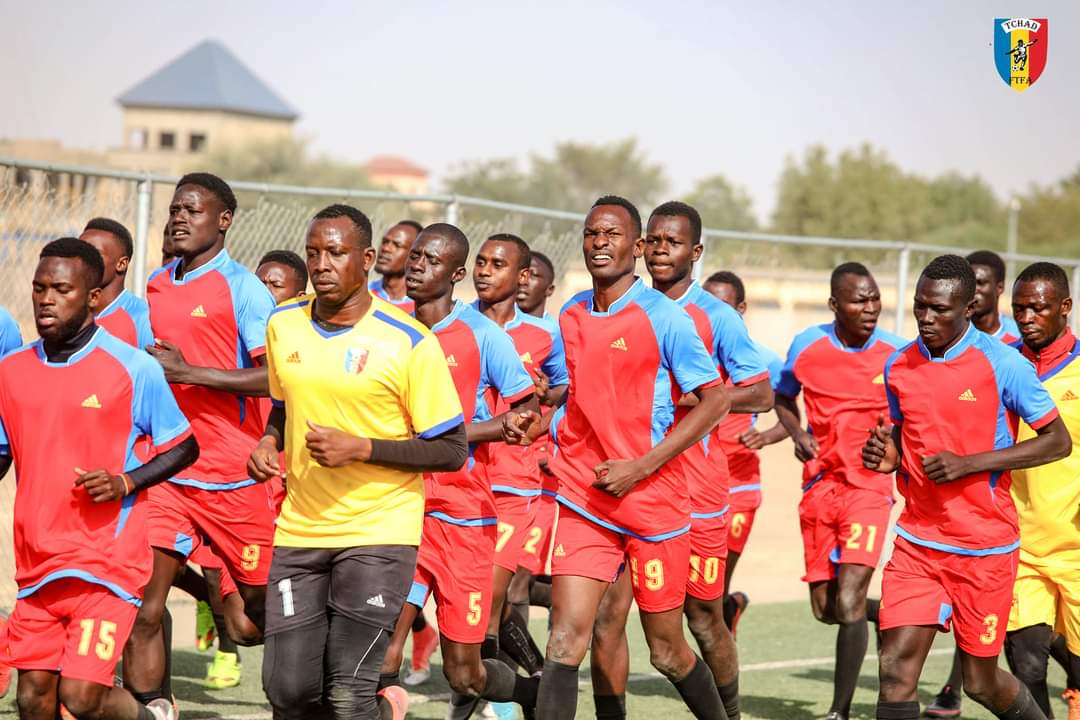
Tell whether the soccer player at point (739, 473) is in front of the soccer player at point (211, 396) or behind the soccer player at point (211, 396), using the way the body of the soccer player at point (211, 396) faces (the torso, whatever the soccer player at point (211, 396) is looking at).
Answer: behind

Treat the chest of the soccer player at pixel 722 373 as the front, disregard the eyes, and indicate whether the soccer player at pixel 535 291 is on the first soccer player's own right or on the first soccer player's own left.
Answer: on the first soccer player's own right

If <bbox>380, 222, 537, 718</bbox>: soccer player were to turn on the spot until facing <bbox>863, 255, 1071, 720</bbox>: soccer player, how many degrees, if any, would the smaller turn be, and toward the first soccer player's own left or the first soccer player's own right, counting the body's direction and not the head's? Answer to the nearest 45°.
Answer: approximately 135° to the first soccer player's own left

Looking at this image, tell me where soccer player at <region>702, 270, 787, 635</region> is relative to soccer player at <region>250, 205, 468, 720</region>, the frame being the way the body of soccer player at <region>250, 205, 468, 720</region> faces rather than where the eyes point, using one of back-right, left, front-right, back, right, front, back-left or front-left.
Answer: back

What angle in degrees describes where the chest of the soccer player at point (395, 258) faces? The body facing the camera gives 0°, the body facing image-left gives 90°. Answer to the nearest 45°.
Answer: approximately 45°

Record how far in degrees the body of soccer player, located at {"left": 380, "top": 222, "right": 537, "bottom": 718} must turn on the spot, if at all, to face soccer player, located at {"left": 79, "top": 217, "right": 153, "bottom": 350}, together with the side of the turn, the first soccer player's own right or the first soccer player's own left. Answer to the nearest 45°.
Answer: approximately 45° to the first soccer player's own right

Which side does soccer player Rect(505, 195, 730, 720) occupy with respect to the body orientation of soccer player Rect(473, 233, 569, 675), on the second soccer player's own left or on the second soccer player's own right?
on the second soccer player's own left
